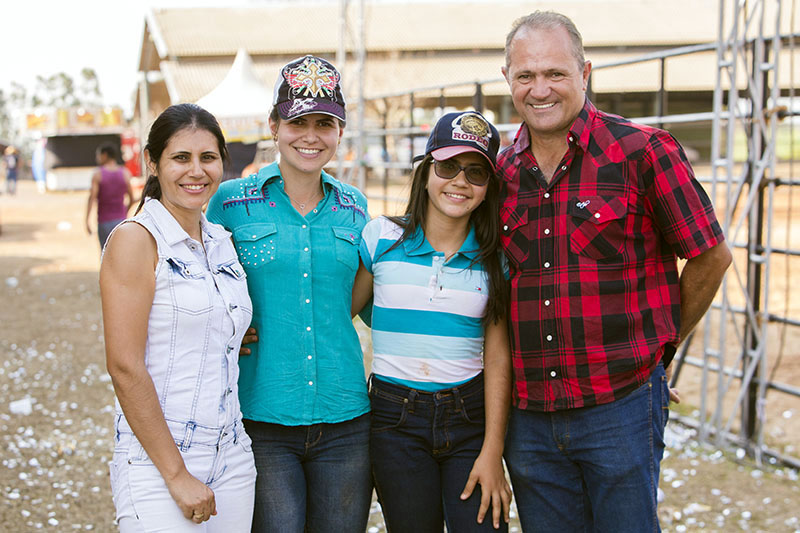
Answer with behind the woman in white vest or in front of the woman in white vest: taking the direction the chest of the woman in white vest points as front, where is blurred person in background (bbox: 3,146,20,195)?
behind

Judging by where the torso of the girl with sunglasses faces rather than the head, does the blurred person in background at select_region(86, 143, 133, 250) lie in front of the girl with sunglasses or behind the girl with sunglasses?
behind

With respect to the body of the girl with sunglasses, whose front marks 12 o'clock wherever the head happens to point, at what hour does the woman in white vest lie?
The woman in white vest is roughly at 2 o'clock from the girl with sunglasses.

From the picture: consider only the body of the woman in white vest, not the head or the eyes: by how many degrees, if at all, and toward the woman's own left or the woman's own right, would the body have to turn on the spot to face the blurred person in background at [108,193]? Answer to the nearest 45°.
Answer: approximately 135° to the woman's own left

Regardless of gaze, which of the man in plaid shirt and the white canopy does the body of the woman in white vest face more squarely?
the man in plaid shirt

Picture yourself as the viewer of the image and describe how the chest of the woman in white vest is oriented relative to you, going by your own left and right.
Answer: facing the viewer and to the right of the viewer

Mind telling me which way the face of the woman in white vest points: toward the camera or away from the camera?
toward the camera

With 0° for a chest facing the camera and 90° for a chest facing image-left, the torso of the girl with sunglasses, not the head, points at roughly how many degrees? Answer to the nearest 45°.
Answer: approximately 0°

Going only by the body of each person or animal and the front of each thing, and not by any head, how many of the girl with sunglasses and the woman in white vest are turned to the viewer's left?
0

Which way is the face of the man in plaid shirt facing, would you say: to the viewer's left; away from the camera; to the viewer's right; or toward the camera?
toward the camera

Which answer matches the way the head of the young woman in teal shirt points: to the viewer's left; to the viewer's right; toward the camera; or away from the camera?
toward the camera

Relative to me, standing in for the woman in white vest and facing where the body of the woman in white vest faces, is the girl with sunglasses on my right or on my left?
on my left
